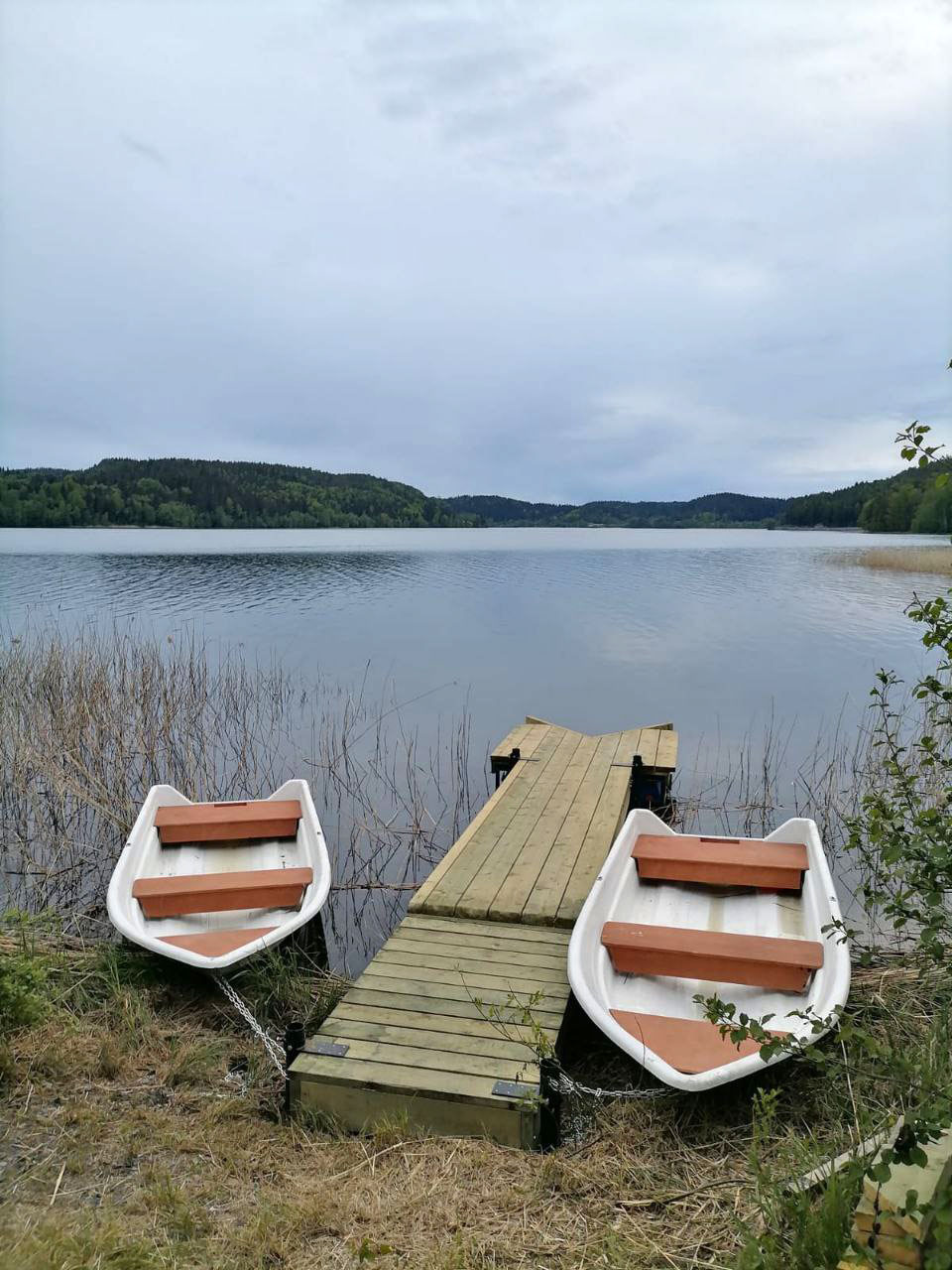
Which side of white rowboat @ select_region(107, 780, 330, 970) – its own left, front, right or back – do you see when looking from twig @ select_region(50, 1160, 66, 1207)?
front

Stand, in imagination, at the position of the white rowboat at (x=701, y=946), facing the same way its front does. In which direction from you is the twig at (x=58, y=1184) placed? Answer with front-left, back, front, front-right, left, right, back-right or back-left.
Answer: front-right

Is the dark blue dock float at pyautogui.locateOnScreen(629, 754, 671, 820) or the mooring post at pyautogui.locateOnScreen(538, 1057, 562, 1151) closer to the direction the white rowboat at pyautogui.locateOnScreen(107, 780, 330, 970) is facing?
the mooring post

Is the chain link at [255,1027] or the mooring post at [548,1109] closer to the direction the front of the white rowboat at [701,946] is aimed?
the mooring post

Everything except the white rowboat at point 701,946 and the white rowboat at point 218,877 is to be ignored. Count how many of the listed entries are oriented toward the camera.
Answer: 2

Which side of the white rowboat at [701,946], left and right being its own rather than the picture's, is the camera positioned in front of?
front

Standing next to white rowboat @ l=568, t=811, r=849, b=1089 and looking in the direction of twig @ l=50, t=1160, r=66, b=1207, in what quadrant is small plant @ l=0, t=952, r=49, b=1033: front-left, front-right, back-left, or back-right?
front-right

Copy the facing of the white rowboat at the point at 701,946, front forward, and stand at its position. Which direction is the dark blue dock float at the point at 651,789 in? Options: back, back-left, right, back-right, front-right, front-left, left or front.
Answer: back

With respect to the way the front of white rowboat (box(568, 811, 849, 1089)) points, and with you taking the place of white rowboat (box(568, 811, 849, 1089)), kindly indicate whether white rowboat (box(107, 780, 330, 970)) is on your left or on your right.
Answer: on your right

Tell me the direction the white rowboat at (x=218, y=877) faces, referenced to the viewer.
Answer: facing the viewer

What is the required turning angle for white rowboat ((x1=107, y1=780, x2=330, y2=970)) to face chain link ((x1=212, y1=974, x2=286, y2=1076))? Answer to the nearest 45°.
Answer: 0° — it already faces it

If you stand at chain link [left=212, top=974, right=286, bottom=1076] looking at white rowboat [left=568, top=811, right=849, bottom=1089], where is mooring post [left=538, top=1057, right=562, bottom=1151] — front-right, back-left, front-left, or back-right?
front-right

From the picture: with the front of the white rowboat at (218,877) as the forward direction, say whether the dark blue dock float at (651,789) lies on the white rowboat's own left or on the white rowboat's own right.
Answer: on the white rowboat's own left
